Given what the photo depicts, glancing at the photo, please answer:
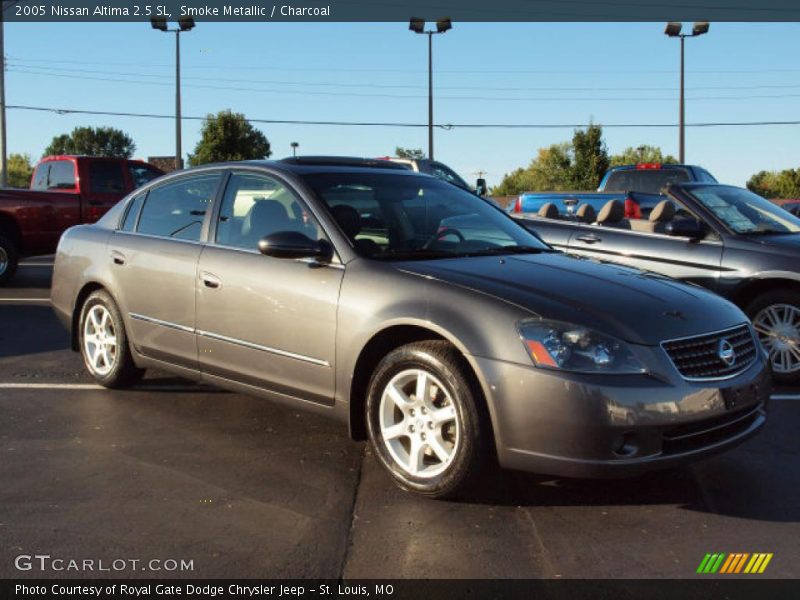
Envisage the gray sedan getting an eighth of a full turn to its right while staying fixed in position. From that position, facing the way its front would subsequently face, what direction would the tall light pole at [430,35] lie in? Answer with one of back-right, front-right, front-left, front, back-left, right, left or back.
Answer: back

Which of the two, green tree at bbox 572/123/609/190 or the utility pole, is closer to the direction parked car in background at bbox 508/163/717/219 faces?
the green tree

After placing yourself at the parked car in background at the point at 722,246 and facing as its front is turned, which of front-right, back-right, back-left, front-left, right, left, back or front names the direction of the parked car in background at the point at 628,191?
back-left

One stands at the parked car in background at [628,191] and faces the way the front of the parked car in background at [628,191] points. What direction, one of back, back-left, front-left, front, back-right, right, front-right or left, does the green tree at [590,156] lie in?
front-left

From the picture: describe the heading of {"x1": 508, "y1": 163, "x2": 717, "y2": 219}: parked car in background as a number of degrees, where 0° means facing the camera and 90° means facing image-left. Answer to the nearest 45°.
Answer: approximately 225°

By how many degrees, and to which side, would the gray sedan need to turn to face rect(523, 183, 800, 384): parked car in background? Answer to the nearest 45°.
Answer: approximately 90° to its left

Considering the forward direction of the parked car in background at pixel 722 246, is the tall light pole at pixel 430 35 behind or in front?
behind

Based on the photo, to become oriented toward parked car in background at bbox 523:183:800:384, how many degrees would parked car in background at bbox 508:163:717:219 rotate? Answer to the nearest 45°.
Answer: approximately 135° to its right

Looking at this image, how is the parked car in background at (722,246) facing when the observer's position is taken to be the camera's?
facing the viewer and to the right of the viewer

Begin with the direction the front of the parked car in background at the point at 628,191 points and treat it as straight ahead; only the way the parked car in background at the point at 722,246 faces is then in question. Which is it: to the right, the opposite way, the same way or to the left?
to the right

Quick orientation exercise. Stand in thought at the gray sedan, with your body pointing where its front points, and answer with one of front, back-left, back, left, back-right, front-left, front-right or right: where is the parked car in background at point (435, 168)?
back-left

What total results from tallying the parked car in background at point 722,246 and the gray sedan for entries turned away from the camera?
0
